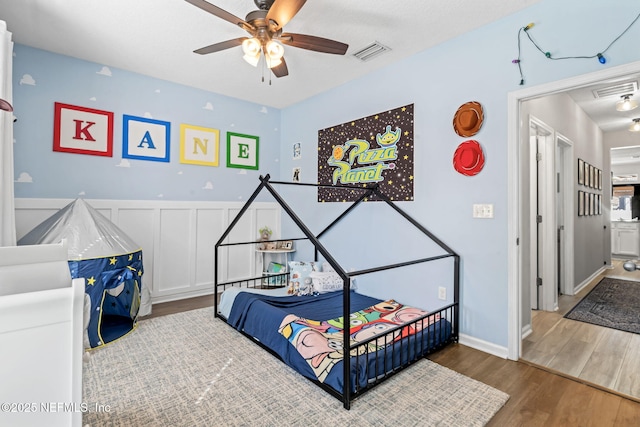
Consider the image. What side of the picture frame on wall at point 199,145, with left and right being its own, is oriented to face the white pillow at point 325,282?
front

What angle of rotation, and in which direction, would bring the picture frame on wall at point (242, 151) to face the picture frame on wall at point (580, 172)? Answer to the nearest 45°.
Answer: approximately 45° to its left

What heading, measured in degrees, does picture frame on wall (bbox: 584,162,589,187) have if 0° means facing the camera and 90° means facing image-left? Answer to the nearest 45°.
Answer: approximately 270°

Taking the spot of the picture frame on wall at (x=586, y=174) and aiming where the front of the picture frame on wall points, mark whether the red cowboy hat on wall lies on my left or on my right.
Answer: on my right

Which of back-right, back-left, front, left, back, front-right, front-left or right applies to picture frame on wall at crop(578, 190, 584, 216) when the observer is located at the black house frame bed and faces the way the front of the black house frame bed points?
left

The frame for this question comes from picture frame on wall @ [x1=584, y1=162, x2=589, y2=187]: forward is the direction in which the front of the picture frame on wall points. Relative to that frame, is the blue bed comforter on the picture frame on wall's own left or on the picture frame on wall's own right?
on the picture frame on wall's own right

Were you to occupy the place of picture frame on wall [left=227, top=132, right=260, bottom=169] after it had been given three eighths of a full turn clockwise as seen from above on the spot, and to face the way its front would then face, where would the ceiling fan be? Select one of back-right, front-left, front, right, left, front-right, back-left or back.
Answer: left

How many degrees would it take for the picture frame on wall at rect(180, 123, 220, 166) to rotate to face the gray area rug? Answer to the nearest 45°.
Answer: approximately 45° to its right

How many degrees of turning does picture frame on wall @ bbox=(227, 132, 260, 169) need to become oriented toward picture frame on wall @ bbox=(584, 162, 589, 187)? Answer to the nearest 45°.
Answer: approximately 45° to its left

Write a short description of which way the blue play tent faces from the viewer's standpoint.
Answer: facing the viewer and to the right of the viewer

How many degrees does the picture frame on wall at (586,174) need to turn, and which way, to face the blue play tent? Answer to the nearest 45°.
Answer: approximately 135° to its right

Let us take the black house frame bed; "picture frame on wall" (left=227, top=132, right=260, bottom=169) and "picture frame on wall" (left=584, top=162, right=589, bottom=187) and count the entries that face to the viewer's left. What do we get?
0
